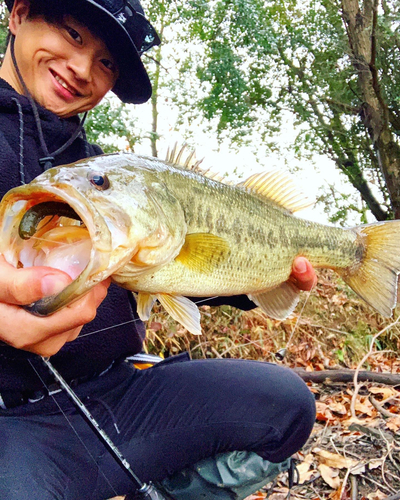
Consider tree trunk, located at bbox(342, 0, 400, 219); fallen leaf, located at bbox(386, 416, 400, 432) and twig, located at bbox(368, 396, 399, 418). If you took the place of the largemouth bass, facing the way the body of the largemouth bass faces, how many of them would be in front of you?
0

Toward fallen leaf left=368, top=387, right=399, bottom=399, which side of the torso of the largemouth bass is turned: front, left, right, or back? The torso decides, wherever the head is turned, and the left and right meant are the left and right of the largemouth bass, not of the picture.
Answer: back

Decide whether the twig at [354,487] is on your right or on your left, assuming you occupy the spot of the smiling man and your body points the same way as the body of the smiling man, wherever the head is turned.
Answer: on your left

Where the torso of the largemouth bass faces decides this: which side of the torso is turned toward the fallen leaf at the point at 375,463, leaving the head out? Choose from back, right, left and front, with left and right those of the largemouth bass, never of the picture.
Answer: back

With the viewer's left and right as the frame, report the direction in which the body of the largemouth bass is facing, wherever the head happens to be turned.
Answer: facing the viewer and to the left of the viewer

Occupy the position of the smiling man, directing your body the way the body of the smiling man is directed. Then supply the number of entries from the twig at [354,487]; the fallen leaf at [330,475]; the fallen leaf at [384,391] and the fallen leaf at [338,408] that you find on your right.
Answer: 0

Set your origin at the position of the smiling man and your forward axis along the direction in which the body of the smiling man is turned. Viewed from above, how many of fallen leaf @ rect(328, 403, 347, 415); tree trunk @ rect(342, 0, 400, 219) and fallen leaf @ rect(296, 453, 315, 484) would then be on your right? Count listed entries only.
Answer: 0

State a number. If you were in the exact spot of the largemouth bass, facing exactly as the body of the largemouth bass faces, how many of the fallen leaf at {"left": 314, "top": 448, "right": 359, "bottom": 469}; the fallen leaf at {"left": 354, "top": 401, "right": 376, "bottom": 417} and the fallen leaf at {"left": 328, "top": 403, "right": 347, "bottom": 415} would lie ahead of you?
0

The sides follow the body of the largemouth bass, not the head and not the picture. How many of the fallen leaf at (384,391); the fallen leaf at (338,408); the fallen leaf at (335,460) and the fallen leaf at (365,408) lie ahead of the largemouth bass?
0

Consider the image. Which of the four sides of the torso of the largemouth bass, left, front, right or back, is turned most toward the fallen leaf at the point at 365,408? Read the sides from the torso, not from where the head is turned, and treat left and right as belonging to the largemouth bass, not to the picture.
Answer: back

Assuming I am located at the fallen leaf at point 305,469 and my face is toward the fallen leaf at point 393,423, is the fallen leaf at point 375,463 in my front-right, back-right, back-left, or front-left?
front-right

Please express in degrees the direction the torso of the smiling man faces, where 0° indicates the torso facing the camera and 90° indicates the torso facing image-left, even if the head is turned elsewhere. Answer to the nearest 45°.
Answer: approximately 315°

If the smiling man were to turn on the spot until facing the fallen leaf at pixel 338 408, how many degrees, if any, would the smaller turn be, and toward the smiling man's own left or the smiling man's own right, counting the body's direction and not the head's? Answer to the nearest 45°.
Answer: approximately 90° to the smiling man's own left

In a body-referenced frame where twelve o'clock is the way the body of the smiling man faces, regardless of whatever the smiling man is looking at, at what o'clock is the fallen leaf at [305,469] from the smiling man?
The fallen leaf is roughly at 10 o'clock from the smiling man.

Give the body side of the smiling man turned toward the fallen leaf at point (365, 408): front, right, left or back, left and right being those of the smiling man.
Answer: left

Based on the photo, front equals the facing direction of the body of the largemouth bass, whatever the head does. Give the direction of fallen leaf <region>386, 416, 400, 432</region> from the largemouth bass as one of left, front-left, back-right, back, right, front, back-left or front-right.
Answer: back

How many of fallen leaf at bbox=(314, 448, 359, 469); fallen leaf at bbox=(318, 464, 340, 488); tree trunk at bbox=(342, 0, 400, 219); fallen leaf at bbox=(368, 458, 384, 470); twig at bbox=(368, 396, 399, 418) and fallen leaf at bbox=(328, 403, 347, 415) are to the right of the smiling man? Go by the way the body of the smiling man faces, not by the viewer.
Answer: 0

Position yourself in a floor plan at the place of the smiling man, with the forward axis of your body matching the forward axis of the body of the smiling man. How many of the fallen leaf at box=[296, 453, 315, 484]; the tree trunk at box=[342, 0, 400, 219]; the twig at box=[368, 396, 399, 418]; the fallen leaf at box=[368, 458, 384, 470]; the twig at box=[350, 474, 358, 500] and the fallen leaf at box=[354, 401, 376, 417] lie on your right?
0
